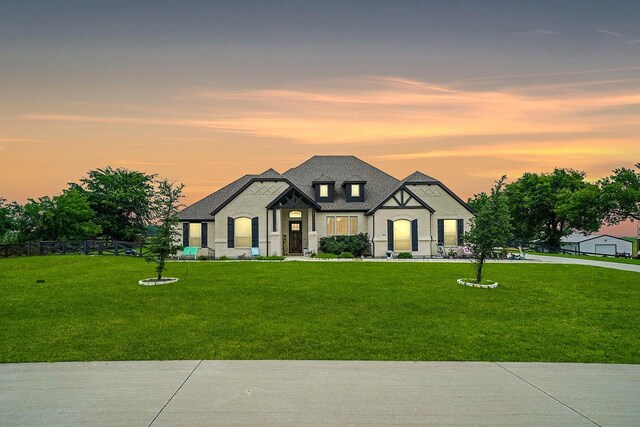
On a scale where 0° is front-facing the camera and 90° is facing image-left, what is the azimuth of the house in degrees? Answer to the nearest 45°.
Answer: approximately 0°

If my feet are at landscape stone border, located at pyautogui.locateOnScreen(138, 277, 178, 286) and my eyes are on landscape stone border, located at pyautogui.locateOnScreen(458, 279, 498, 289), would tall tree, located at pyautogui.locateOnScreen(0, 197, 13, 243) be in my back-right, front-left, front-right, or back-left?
back-left

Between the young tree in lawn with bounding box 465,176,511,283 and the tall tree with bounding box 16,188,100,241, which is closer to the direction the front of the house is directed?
the young tree in lawn

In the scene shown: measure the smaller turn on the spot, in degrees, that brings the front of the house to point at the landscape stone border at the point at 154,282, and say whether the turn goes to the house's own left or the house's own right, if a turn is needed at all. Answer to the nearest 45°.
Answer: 0° — it already faces it

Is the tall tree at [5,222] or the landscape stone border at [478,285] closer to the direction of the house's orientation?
the landscape stone border

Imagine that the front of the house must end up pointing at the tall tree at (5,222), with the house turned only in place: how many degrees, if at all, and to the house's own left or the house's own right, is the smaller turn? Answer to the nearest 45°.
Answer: approximately 90° to the house's own right

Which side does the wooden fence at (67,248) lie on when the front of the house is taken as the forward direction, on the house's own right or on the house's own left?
on the house's own right

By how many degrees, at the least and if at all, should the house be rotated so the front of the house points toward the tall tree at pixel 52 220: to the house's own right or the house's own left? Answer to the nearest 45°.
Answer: approximately 90° to the house's own right

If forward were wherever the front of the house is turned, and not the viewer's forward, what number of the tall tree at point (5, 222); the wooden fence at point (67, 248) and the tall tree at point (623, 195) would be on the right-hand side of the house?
2

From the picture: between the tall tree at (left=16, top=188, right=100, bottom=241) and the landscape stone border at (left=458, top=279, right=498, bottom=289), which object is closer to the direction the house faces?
the landscape stone border

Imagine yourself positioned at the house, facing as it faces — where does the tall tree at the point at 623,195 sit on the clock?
The tall tree is roughly at 8 o'clock from the house.

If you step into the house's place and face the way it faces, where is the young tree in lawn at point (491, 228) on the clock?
The young tree in lawn is roughly at 11 o'clock from the house.

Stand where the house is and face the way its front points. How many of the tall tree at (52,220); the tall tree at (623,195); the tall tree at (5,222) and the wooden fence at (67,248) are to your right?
3
